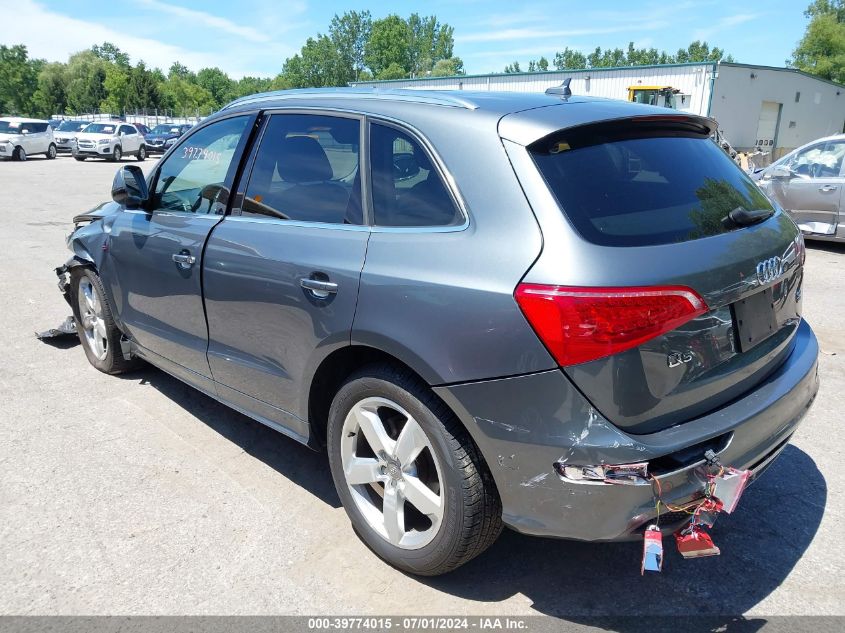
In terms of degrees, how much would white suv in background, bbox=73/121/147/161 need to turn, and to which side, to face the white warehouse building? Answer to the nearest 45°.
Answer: approximately 135° to its left

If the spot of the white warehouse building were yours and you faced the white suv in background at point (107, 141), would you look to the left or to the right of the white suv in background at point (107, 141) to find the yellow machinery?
left

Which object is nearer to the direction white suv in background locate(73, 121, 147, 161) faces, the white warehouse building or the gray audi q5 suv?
the gray audi q5 suv

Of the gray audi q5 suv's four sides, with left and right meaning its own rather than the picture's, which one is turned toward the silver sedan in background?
right

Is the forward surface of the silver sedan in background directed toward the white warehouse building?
no

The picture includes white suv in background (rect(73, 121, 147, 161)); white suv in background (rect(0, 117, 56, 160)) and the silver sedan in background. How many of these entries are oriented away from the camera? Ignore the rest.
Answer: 0

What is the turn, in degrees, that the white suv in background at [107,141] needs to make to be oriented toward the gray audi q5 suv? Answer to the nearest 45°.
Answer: approximately 45° to its left

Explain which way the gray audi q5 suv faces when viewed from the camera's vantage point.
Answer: facing away from the viewer and to the left of the viewer

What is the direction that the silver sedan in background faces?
to the viewer's left

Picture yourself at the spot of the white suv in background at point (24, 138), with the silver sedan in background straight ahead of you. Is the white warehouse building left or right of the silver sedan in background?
left

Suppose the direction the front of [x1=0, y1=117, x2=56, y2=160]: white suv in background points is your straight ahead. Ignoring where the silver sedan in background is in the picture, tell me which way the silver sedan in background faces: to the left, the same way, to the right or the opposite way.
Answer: to the right

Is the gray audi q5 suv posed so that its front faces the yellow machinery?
no

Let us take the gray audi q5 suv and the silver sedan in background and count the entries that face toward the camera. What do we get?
0

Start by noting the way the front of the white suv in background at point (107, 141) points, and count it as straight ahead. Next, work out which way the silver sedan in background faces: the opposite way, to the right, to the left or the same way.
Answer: to the right

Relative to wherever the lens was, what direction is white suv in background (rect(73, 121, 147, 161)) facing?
facing the viewer and to the left of the viewer

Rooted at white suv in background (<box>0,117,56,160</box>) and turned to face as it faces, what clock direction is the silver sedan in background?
The silver sedan in background is roughly at 10 o'clock from the white suv in background.

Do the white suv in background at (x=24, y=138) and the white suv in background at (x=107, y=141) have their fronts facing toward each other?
no

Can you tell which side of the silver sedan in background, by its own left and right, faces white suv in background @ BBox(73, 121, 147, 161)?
front

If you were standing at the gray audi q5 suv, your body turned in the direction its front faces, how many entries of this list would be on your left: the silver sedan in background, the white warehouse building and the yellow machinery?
0

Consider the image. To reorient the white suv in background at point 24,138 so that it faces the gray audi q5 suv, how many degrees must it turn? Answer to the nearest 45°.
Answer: approximately 45° to its left

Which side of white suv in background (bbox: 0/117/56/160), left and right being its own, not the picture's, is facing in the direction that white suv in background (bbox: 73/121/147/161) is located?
left

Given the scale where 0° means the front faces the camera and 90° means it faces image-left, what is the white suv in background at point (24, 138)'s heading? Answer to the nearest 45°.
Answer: approximately 45°

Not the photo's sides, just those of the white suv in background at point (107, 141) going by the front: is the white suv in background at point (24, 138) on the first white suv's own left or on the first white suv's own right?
on the first white suv's own right
